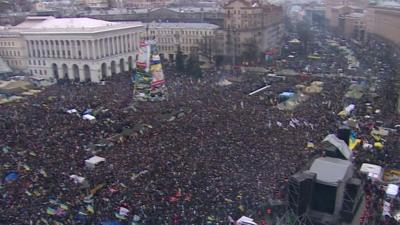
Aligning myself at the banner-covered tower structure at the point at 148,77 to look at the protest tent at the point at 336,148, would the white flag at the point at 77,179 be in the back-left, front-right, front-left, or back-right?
front-right

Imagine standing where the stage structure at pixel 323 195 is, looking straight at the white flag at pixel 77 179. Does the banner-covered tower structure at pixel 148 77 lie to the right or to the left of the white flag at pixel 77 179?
right

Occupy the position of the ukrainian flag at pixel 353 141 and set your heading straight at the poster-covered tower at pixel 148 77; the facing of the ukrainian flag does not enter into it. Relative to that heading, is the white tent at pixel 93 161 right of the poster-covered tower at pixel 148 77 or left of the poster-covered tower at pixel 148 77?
left

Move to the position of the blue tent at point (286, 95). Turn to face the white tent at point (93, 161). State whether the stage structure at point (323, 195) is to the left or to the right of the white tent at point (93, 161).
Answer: left
